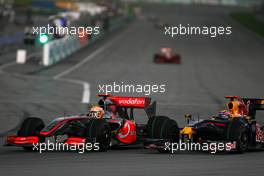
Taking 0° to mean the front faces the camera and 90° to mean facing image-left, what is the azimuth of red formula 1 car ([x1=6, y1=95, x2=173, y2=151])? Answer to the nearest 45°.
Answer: approximately 45°
